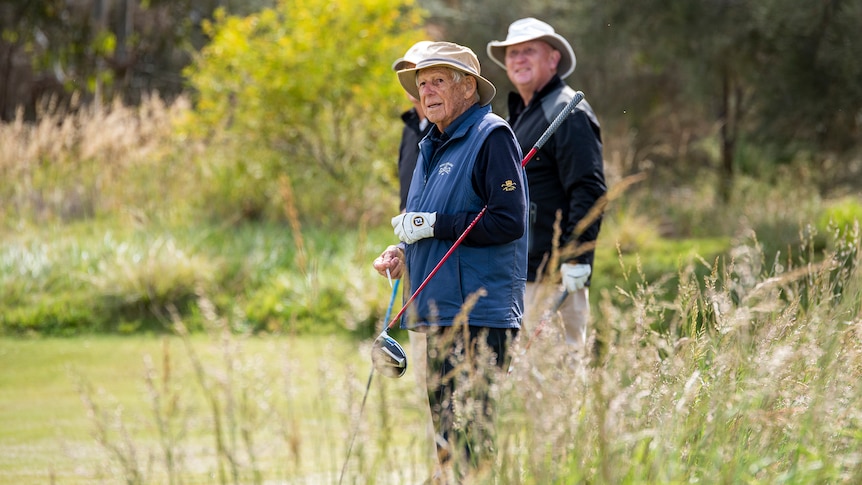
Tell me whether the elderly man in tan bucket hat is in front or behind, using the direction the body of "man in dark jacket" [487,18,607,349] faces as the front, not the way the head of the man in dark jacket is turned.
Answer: in front

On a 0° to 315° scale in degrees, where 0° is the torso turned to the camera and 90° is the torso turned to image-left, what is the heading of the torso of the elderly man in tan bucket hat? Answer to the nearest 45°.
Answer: approximately 45°

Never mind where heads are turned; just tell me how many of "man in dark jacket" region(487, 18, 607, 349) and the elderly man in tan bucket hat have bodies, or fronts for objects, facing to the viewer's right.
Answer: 0

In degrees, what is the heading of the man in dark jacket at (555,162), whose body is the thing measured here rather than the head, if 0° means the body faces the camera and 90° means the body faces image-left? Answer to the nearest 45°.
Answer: approximately 45°

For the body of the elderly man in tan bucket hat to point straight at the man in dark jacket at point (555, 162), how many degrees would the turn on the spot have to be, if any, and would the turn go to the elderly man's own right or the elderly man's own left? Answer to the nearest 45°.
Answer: approximately 135° to the elderly man's own right
